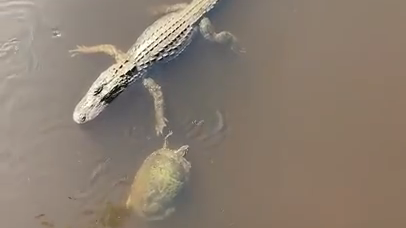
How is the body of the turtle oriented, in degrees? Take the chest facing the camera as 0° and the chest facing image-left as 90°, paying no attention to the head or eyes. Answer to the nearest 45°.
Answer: approximately 225°

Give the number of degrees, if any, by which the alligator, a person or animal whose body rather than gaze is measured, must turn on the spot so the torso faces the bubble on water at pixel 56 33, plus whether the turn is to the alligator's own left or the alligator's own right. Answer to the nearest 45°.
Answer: approximately 45° to the alligator's own right

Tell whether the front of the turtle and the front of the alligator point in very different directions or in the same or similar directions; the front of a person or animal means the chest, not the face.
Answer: very different directions
